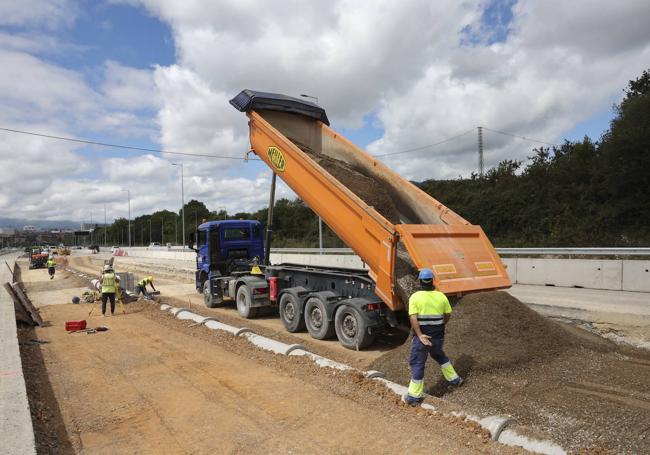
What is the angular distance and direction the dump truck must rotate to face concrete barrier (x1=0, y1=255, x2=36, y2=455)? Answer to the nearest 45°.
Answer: approximately 90° to its left

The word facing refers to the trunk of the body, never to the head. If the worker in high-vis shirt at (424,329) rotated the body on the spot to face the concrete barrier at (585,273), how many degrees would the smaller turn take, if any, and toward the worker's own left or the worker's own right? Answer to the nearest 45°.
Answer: approximately 45° to the worker's own right

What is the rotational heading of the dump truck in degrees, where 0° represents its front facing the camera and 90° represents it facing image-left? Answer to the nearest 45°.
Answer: approximately 135°

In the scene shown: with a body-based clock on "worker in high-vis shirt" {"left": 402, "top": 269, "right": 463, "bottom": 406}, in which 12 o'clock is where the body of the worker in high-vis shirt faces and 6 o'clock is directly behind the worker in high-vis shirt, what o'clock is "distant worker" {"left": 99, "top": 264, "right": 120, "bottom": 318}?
The distant worker is roughly at 10 o'clock from the worker in high-vis shirt.

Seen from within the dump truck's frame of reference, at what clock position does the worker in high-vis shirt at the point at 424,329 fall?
The worker in high-vis shirt is roughly at 7 o'clock from the dump truck.

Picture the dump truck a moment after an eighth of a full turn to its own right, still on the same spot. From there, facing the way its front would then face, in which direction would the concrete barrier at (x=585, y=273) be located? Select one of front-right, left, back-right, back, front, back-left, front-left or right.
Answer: front-right

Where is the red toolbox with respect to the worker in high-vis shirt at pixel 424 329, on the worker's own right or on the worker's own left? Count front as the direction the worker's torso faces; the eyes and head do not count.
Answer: on the worker's own left

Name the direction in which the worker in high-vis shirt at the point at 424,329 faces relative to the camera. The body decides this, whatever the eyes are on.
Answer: away from the camera
